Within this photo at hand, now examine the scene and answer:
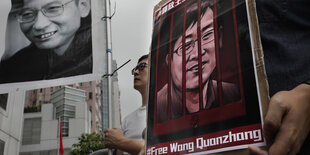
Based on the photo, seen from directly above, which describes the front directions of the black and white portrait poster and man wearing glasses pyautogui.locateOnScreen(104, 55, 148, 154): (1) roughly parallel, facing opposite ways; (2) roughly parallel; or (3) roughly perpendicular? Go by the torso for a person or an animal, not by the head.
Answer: roughly perpendicular

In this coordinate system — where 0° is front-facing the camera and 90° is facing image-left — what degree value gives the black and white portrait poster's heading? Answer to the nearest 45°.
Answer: approximately 0°

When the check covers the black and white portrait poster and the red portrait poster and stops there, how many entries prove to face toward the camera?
2

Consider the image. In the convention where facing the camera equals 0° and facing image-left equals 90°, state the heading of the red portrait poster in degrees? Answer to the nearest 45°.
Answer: approximately 0°

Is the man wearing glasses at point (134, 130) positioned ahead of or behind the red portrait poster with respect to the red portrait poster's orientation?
behind

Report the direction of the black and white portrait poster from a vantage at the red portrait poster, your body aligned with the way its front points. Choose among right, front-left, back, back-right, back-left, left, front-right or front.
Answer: back-right
